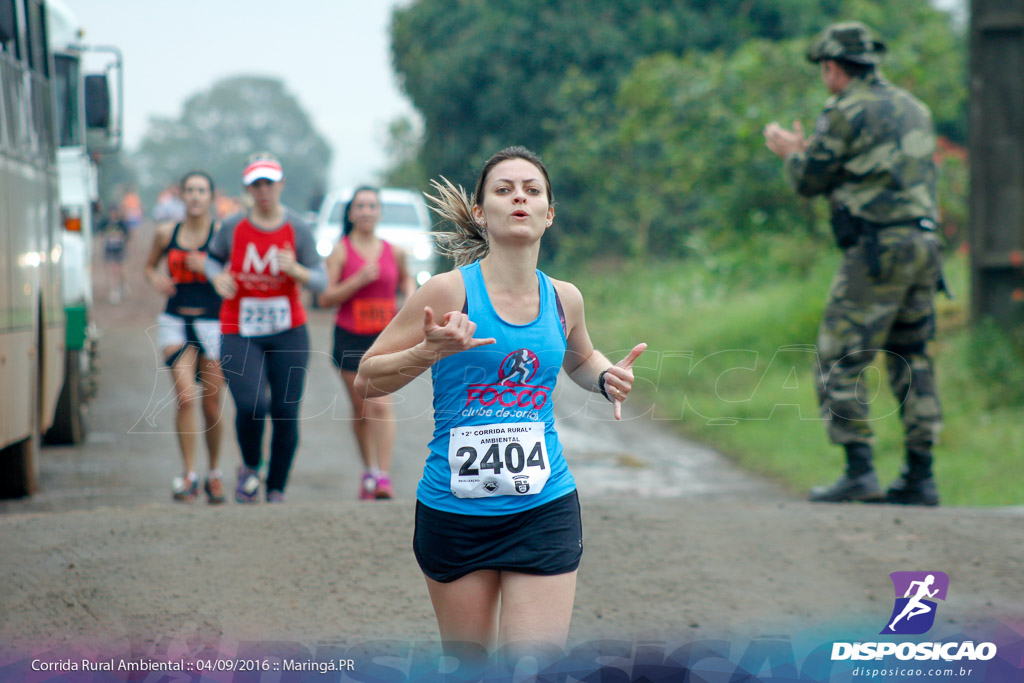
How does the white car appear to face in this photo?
toward the camera

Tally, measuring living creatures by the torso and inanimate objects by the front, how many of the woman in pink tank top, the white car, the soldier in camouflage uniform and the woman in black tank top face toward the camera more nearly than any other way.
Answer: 3

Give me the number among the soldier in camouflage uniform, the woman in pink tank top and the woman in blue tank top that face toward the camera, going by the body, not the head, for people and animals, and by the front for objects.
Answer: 2

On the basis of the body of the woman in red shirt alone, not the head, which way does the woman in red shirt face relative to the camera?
toward the camera

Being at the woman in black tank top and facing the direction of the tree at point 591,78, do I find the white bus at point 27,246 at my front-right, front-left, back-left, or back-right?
back-left

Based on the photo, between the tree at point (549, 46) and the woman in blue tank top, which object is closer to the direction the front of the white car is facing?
the woman in blue tank top

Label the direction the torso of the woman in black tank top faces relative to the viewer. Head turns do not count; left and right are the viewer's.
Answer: facing the viewer

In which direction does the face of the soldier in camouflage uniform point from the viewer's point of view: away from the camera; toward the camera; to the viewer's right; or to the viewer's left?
to the viewer's left

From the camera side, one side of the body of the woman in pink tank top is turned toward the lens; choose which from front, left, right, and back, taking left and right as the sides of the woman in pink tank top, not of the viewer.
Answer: front

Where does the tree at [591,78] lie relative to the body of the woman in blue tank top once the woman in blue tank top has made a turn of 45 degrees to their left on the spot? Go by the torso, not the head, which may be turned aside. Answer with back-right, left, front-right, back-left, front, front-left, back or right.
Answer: back-left

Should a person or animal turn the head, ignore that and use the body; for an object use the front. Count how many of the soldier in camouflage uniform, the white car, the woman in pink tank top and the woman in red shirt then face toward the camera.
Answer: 3
